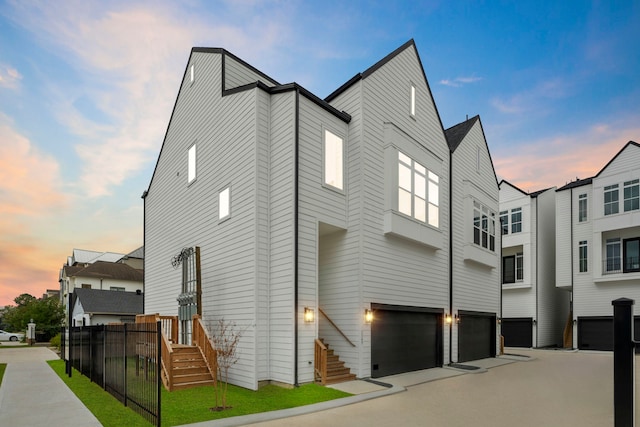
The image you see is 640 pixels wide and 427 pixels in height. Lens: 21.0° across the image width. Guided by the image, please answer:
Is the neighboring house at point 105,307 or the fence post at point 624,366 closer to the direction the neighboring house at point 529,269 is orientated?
the fence post

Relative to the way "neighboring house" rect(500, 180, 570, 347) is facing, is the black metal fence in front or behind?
in front

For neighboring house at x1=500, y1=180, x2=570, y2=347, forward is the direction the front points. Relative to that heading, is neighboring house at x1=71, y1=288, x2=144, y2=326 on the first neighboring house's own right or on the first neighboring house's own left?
on the first neighboring house's own right

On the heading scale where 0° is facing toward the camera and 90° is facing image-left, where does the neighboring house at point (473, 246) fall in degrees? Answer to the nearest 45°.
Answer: approximately 315°

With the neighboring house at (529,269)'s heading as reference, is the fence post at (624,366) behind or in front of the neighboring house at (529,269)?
in front

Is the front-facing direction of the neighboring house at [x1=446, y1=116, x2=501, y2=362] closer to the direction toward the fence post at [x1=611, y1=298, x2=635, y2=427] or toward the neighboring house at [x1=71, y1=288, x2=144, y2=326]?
the fence post

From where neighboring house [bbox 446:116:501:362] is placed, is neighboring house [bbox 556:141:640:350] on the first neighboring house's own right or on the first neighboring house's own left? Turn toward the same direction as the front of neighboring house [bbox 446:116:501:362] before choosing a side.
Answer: on the first neighboring house's own left

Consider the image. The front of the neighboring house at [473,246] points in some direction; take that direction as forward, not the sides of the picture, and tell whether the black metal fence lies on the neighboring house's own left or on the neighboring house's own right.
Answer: on the neighboring house's own right

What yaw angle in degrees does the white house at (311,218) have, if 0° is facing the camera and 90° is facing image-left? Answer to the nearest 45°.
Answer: approximately 315°
